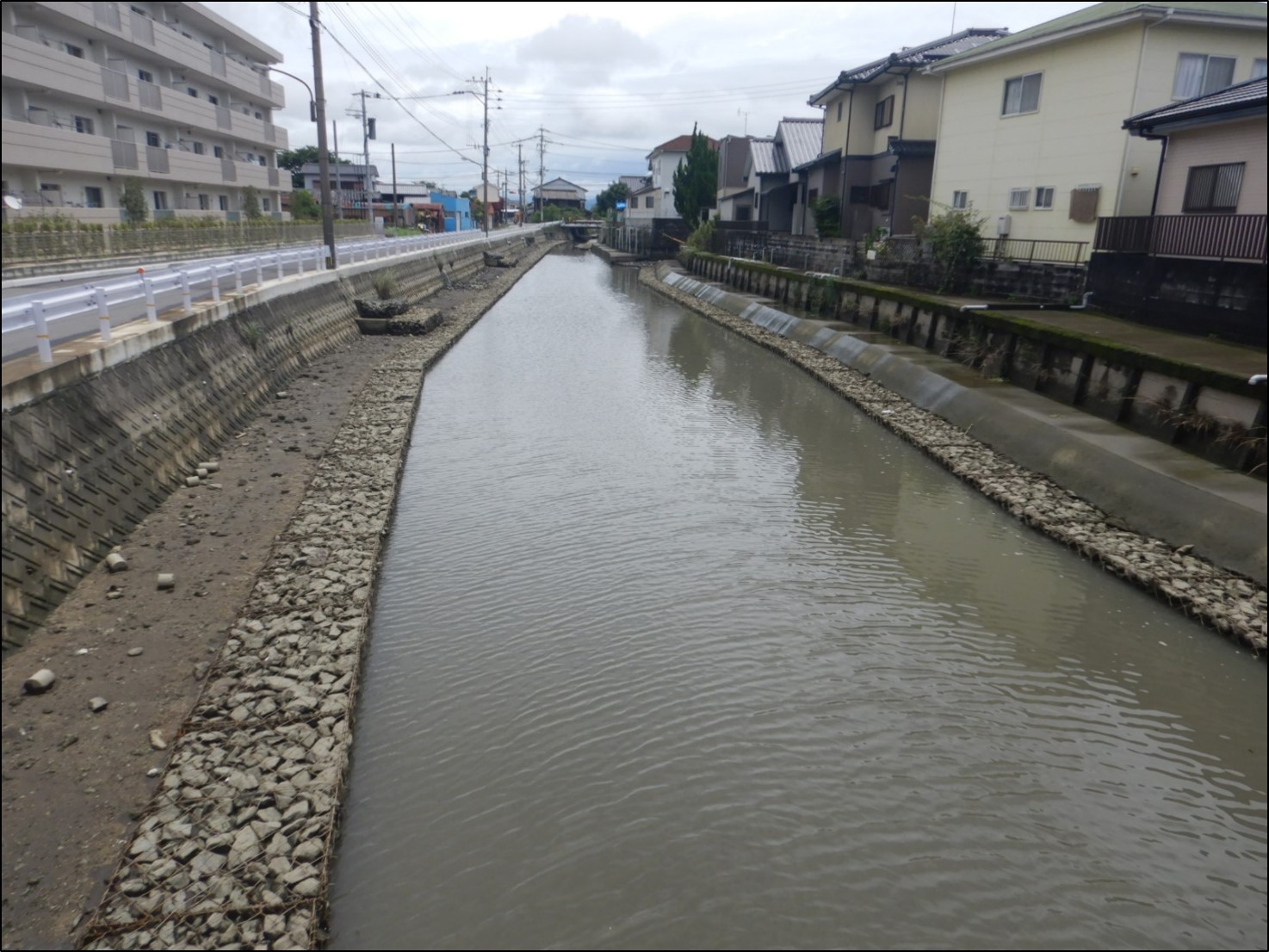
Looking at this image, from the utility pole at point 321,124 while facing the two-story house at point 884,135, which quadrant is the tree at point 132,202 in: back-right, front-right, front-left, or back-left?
back-left

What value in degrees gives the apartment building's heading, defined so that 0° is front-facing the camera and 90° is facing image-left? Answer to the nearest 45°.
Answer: approximately 315°

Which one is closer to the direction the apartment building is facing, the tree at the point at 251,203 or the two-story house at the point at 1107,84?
the two-story house

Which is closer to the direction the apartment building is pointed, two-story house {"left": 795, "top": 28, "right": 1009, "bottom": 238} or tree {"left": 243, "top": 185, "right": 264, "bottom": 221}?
the two-story house

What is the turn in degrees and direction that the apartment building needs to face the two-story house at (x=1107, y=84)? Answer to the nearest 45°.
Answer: approximately 45° to its right
